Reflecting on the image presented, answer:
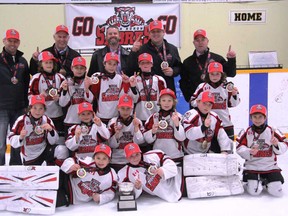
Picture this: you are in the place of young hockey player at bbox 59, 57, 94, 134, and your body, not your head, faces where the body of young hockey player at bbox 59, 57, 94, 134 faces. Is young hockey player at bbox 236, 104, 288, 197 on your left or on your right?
on your left

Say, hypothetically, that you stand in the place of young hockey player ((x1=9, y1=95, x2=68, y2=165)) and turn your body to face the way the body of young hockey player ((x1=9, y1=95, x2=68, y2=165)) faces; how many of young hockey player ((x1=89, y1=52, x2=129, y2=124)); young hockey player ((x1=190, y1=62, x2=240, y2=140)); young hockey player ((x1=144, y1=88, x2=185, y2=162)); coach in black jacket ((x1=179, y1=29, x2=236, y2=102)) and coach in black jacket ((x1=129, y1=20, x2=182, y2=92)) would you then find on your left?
5

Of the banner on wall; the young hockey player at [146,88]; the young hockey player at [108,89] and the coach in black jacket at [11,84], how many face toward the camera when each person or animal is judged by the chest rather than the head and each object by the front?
4

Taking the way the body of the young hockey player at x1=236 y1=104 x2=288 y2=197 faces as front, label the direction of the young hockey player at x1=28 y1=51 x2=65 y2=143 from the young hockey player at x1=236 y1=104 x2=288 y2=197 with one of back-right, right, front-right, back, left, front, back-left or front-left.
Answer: right

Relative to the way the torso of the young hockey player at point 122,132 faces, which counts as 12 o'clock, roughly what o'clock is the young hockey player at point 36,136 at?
the young hockey player at point 36,136 is roughly at 3 o'clock from the young hockey player at point 122,132.

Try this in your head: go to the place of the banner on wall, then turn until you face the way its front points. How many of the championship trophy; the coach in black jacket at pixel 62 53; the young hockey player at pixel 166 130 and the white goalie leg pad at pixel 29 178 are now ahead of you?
4

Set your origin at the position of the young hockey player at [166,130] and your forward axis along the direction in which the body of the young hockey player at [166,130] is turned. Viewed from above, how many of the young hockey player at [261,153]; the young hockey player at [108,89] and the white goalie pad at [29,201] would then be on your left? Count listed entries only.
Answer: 1

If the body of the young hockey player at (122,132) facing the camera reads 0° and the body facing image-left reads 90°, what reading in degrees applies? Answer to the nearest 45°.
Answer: approximately 0°

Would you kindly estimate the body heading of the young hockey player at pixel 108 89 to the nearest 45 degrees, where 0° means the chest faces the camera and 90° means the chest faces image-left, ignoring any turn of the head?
approximately 0°

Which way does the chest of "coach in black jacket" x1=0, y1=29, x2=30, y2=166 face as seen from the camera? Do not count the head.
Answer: toward the camera

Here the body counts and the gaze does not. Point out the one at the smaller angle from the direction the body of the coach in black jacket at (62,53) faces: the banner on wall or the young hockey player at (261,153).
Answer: the young hockey player

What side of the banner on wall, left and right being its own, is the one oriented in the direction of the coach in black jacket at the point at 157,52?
front

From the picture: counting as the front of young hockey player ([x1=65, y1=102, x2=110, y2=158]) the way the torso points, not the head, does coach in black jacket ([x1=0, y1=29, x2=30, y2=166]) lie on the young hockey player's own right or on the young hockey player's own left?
on the young hockey player's own right

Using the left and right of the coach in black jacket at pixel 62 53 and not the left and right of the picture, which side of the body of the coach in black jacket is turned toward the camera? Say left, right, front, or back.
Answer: front
